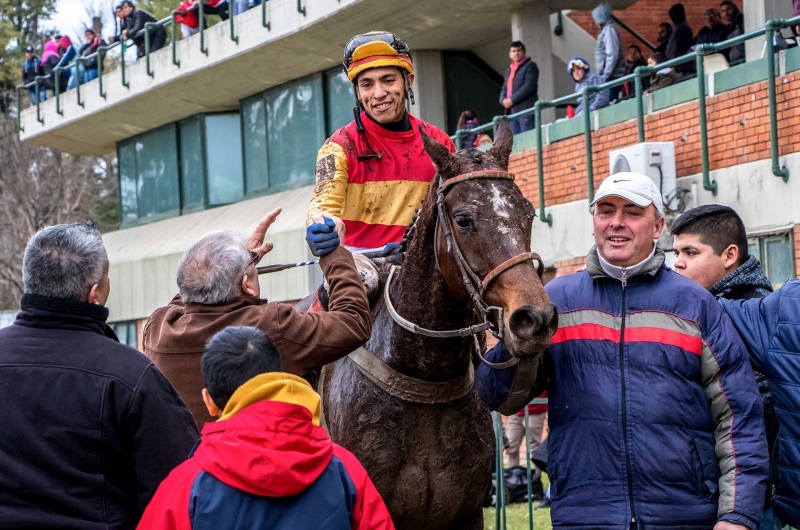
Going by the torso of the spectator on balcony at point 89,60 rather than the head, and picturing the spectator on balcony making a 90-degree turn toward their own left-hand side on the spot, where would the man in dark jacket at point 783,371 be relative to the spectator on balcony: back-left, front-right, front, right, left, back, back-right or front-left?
front-right

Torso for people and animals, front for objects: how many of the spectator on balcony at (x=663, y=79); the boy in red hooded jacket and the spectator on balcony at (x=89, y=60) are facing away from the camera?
1

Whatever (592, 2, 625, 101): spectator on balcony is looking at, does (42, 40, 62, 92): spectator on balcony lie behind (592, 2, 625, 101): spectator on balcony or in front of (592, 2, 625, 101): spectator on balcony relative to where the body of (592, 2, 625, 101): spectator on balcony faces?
in front

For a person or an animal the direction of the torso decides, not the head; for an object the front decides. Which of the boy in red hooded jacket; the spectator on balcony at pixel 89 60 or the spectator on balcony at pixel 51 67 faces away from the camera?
the boy in red hooded jacket

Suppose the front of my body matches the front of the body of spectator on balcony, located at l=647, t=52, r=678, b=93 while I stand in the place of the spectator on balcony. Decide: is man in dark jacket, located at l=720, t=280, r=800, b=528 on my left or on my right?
on my left

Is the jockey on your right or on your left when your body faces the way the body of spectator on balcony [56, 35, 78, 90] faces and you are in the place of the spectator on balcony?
on your left

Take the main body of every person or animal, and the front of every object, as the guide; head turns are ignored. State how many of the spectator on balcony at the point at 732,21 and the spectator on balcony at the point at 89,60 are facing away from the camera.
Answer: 0

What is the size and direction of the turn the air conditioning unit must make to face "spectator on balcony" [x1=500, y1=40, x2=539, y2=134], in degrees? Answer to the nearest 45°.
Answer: approximately 90° to its right

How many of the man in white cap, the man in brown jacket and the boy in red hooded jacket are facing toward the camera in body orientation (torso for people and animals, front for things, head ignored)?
1

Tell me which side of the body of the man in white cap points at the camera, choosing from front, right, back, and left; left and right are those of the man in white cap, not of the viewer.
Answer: front

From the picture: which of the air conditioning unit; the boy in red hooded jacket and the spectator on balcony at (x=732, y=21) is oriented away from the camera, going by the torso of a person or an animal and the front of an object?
the boy in red hooded jacket
